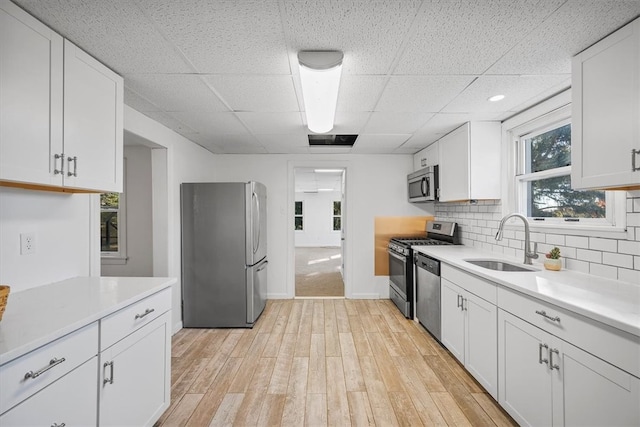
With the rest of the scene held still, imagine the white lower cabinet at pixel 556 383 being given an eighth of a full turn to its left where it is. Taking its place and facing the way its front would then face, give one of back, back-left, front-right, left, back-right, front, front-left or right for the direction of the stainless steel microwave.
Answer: back-right

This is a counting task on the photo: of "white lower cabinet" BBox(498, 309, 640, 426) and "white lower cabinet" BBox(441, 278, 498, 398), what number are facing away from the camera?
0

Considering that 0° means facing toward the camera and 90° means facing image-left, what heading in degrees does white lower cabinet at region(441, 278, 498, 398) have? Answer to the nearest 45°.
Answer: approximately 45°

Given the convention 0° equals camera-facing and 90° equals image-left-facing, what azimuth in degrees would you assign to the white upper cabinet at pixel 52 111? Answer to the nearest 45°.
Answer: approximately 315°

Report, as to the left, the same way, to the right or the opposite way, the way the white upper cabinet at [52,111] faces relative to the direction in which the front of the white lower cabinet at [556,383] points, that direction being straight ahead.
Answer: the opposite way

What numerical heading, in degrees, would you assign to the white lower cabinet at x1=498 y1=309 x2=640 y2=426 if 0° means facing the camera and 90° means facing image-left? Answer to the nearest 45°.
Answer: approximately 45°

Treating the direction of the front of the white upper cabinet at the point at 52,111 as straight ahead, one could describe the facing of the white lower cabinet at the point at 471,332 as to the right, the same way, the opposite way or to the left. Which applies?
the opposite way

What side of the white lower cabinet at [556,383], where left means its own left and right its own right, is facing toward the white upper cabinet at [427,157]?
right

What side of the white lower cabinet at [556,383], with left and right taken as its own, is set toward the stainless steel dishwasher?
right

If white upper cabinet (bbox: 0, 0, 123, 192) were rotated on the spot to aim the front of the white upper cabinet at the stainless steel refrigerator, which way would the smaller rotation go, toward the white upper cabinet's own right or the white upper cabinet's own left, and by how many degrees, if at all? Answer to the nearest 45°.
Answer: approximately 90° to the white upper cabinet's own left

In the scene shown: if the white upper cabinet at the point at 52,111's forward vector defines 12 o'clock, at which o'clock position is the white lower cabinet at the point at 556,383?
The white lower cabinet is roughly at 12 o'clock from the white upper cabinet.

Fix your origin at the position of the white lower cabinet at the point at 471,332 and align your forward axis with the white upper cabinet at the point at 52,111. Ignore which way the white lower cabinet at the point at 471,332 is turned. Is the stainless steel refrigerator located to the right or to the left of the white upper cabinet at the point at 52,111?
right
